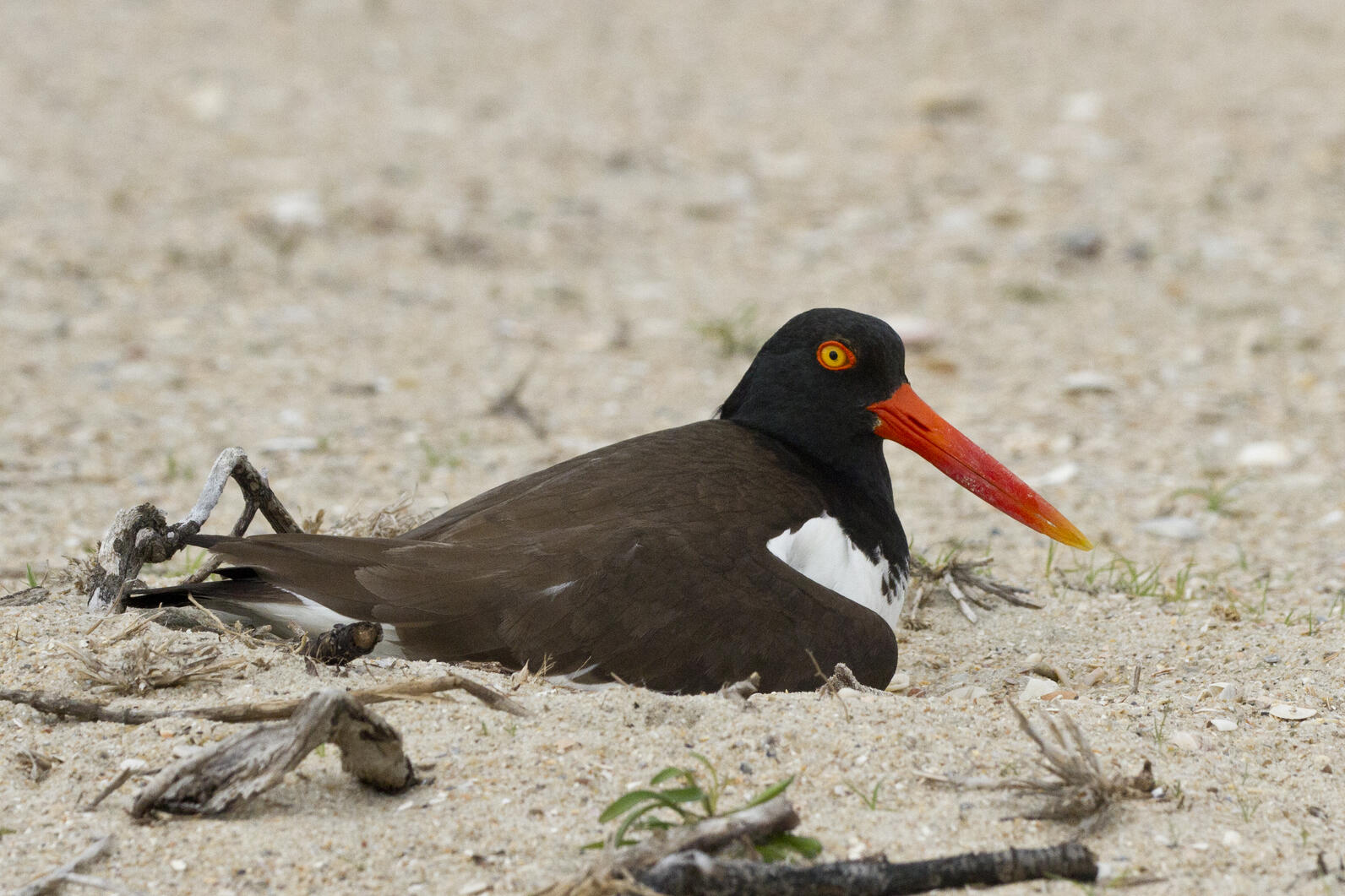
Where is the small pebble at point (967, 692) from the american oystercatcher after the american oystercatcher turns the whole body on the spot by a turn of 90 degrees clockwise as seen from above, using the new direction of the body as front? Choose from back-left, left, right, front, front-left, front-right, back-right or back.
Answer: left

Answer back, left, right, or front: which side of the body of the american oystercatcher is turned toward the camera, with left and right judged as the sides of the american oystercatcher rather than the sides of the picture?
right

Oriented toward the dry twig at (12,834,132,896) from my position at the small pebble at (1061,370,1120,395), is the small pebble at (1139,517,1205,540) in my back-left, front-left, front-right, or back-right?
front-left

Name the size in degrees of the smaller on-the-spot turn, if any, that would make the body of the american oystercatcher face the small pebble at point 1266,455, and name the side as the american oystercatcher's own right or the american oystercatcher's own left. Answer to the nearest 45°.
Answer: approximately 45° to the american oystercatcher's own left

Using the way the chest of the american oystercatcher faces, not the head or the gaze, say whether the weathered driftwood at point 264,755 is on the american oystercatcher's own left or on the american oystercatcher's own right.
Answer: on the american oystercatcher's own right

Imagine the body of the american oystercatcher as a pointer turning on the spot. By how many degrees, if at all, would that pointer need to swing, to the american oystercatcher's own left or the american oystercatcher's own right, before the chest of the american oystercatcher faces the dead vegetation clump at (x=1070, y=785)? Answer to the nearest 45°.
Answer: approximately 45° to the american oystercatcher's own right

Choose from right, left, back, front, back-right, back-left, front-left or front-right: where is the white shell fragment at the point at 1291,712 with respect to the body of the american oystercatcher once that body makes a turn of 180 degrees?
back

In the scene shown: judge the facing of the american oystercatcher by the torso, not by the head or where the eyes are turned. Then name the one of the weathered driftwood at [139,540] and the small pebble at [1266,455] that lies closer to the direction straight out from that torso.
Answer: the small pebble

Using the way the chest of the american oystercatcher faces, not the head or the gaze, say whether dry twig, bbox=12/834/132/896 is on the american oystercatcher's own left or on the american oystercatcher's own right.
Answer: on the american oystercatcher's own right

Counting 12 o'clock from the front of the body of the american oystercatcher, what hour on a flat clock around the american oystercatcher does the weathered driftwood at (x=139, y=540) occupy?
The weathered driftwood is roughly at 6 o'clock from the american oystercatcher.

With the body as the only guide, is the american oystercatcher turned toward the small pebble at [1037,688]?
yes

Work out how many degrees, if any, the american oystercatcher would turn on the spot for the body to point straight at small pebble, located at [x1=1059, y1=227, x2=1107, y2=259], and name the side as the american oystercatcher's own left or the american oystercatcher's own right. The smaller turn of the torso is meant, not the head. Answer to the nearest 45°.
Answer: approximately 45° to the american oystercatcher's own left

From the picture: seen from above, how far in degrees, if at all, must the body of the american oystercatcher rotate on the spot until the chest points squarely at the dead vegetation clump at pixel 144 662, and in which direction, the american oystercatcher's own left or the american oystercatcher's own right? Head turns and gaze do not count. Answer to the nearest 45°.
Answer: approximately 180°
